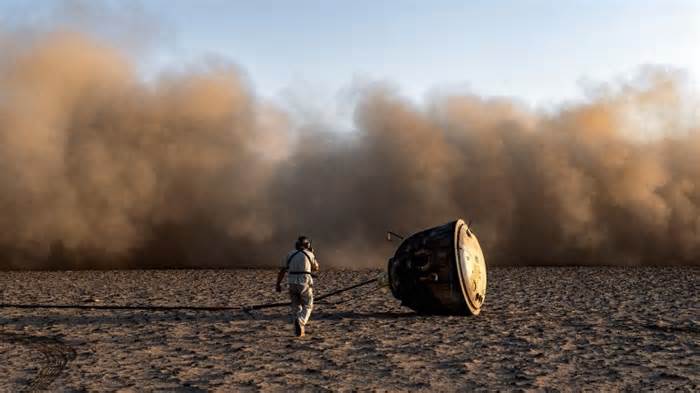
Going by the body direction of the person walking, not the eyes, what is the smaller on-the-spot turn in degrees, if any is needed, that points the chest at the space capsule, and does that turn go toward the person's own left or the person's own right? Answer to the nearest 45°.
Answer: approximately 45° to the person's own right

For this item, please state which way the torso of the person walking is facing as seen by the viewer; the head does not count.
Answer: away from the camera
